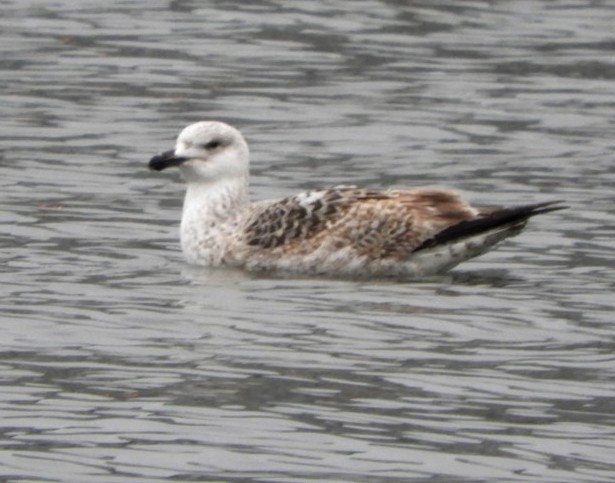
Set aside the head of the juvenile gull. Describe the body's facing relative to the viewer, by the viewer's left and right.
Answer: facing to the left of the viewer
